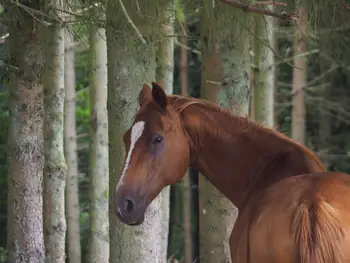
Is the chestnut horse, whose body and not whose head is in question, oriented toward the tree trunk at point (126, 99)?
yes

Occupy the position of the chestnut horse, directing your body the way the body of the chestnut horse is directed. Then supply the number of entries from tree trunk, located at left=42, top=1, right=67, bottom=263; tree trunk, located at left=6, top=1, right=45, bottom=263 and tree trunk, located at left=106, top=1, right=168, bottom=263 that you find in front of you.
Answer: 3

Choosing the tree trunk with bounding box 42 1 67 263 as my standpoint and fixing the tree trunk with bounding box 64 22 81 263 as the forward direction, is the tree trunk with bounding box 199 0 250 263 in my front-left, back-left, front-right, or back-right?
back-right

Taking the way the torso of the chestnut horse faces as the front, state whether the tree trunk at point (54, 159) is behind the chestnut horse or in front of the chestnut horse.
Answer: in front

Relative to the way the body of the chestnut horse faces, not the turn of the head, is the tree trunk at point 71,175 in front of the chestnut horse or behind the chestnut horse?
in front

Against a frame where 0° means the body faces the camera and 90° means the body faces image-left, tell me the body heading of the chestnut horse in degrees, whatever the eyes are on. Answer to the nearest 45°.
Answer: approximately 135°

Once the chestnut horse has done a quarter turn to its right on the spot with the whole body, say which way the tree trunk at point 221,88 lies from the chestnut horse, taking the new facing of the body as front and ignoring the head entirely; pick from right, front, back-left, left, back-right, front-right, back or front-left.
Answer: front-left

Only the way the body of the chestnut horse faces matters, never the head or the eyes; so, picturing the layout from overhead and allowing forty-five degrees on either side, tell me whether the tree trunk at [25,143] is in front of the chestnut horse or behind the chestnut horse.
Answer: in front

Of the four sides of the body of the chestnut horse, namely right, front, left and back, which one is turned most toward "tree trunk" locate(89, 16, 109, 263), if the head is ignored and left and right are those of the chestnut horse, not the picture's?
front
